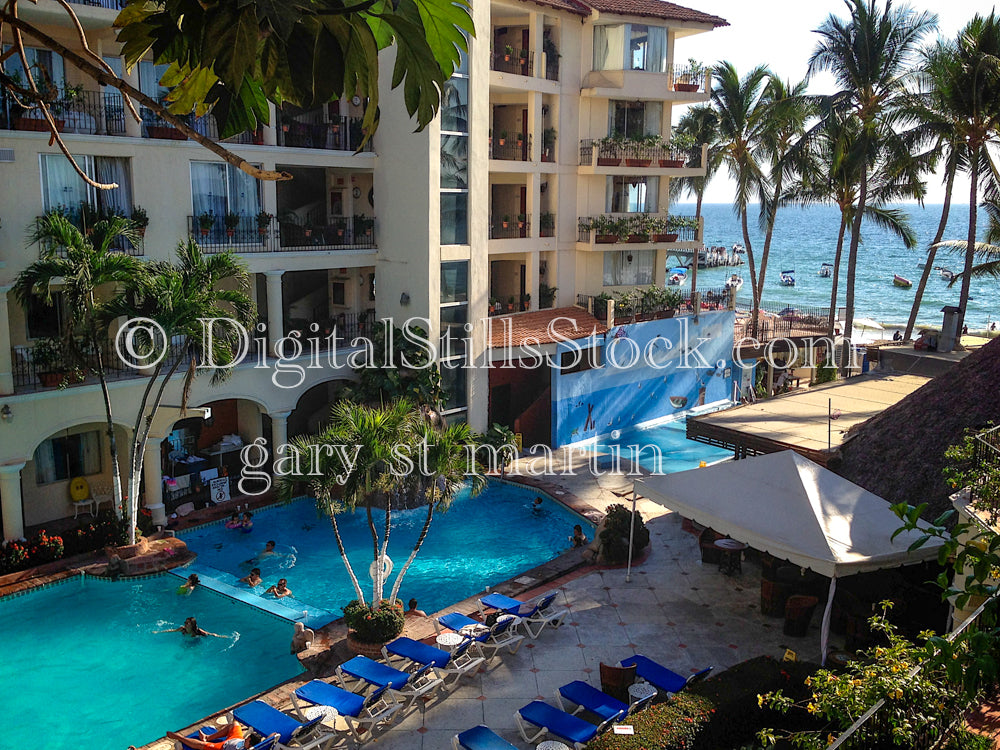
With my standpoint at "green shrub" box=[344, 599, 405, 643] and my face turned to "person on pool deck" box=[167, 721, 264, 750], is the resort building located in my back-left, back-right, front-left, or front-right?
back-right

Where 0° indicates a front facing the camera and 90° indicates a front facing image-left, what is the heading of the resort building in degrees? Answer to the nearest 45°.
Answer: approximately 315°
